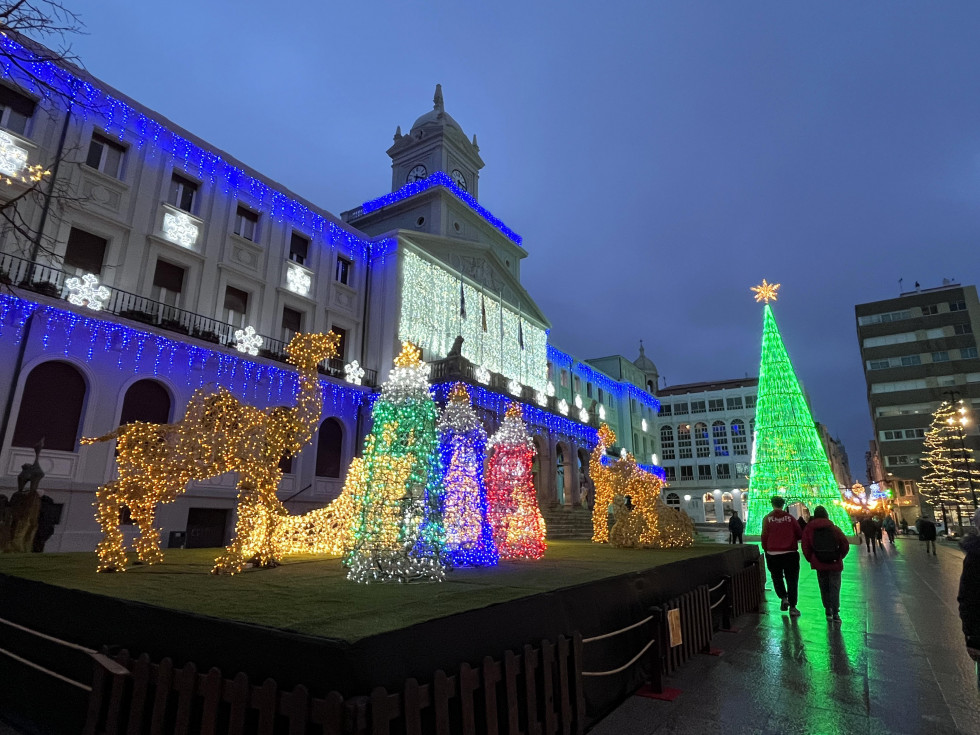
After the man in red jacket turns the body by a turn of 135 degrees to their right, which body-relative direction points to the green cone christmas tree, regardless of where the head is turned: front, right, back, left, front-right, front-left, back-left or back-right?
back-left

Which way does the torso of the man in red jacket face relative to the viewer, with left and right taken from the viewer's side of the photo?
facing away from the viewer

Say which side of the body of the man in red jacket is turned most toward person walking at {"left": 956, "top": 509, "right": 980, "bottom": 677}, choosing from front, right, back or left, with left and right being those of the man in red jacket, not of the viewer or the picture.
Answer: back

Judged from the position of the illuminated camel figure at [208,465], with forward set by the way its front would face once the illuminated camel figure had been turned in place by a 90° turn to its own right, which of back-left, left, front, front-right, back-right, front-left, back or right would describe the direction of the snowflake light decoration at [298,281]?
back

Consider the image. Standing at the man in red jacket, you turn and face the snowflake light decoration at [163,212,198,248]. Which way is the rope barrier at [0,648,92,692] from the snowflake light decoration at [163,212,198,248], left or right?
left

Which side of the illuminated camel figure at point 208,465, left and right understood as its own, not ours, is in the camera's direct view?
right

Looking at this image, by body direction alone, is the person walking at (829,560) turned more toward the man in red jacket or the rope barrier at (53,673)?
the man in red jacket

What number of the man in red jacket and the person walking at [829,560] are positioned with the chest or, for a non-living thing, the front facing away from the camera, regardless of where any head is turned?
2

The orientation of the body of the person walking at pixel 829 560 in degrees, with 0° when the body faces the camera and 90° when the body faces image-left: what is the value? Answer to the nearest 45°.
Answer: approximately 180°

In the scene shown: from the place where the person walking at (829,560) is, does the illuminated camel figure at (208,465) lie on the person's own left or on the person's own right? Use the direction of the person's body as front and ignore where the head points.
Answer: on the person's own left

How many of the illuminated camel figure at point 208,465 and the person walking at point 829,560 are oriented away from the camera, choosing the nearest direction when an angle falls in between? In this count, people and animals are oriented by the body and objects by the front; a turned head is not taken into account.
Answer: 1

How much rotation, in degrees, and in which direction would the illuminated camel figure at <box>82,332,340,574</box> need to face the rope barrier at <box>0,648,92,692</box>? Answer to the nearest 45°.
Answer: approximately 90° to its right
